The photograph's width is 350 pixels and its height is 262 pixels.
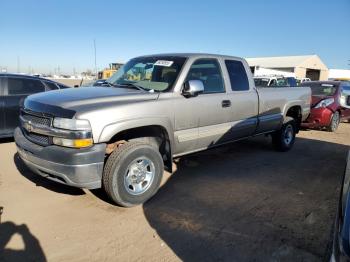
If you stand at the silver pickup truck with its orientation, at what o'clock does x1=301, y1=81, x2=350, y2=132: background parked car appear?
The background parked car is roughly at 6 o'clock from the silver pickup truck.

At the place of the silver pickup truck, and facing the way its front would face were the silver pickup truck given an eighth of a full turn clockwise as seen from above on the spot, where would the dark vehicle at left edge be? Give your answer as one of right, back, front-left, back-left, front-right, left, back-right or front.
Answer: front-right

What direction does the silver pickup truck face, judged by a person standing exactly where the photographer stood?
facing the viewer and to the left of the viewer
